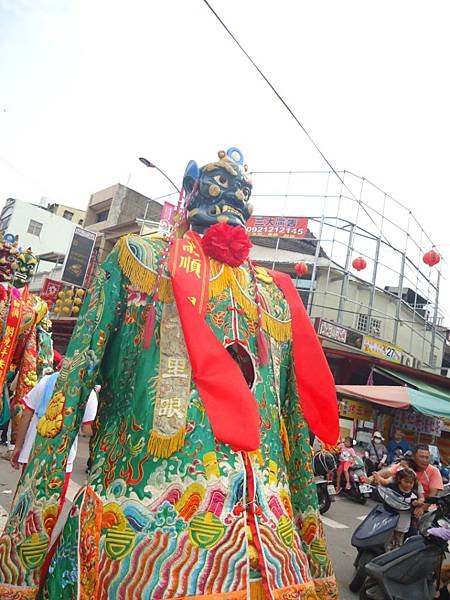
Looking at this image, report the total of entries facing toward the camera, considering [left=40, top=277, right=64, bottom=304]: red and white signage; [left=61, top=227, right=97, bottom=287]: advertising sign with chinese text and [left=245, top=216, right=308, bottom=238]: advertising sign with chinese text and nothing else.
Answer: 3

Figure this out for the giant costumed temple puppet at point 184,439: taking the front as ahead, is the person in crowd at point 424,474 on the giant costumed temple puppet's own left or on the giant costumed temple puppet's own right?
on the giant costumed temple puppet's own left

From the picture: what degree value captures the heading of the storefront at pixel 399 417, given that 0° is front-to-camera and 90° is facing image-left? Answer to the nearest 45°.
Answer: approximately 45°

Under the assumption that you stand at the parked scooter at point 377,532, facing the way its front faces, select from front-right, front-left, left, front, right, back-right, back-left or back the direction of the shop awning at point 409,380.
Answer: back-right

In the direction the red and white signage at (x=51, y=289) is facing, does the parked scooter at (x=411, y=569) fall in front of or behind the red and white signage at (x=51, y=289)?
in front

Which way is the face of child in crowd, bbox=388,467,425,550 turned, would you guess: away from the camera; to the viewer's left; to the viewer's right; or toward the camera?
toward the camera

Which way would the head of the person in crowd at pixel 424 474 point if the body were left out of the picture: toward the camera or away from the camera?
toward the camera

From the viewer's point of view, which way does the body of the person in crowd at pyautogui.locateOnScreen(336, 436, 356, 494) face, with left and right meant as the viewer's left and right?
facing the viewer and to the left of the viewer

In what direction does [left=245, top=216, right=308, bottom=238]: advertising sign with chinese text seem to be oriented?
toward the camera

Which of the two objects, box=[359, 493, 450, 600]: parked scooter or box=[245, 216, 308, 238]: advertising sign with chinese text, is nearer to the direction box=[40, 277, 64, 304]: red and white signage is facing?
the parked scooter

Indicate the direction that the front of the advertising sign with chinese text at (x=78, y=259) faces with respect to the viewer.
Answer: facing the viewer

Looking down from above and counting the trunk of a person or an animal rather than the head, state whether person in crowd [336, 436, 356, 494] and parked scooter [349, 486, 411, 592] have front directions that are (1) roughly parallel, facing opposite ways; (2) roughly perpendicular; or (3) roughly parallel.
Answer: roughly parallel

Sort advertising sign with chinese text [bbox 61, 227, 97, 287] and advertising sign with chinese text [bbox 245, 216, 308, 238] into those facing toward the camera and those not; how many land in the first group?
2

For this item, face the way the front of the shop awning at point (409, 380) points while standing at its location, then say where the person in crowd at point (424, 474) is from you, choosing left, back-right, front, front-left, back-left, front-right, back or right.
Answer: front-left

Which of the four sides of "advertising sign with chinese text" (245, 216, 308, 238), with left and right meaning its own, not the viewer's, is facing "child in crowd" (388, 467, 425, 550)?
front

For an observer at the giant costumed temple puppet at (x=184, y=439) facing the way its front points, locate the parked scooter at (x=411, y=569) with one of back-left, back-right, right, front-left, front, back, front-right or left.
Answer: left
